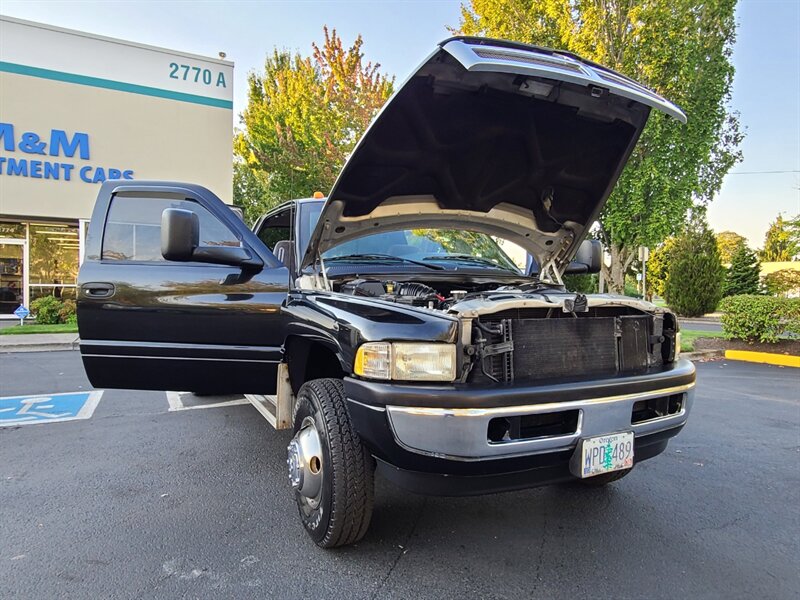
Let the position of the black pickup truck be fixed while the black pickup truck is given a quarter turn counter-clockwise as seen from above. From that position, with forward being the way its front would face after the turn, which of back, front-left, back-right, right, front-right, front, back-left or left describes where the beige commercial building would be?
left

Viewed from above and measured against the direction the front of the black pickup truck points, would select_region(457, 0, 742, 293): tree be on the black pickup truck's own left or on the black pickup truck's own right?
on the black pickup truck's own left

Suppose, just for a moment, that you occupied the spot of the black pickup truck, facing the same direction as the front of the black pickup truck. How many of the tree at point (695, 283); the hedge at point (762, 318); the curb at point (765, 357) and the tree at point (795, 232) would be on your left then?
4

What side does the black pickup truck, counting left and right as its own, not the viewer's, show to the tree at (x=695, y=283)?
left

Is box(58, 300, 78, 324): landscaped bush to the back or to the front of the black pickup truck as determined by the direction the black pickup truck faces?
to the back

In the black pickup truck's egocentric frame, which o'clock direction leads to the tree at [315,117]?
The tree is roughly at 7 o'clock from the black pickup truck.

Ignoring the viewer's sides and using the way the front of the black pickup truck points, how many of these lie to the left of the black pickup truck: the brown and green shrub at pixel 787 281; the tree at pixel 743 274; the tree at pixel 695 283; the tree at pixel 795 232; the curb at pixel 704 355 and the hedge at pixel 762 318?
6

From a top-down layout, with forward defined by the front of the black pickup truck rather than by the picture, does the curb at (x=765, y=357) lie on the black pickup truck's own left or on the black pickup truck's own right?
on the black pickup truck's own left

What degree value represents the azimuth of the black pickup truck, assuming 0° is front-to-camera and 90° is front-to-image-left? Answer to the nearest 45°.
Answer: approximately 315°

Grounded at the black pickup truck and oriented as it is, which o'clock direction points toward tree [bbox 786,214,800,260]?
The tree is roughly at 9 o'clock from the black pickup truck.

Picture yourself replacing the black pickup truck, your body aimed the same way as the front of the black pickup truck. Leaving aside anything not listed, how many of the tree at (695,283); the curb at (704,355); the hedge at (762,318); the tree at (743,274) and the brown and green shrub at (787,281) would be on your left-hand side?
5

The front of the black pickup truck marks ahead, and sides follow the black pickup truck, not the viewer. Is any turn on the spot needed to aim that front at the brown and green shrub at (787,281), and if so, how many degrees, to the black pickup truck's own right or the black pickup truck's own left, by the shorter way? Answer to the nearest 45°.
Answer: approximately 90° to the black pickup truck's own left
